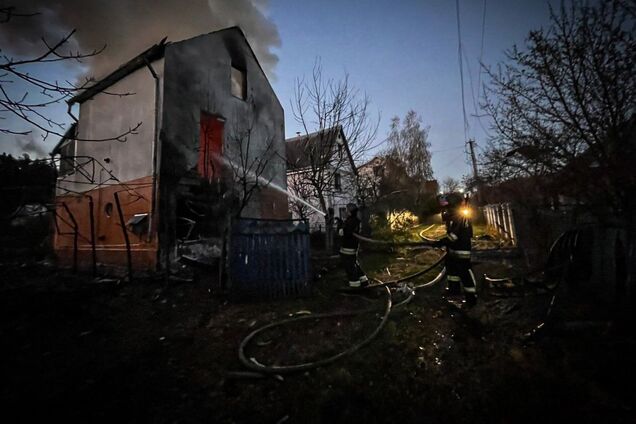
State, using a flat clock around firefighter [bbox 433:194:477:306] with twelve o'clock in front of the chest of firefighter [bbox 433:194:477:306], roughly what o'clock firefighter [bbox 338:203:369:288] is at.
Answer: firefighter [bbox 338:203:369:288] is roughly at 12 o'clock from firefighter [bbox 433:194:477:306].

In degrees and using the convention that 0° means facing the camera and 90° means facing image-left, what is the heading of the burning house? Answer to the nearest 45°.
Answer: approximately 315°

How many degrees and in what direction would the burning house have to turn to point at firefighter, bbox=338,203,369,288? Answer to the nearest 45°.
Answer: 0° — it already faces them

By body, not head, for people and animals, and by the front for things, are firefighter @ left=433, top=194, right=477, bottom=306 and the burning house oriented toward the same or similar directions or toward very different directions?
very different directions

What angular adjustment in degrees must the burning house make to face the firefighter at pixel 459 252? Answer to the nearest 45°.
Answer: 0° — it already faces them

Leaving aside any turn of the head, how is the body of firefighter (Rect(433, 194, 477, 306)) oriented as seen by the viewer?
to the viewer's left
